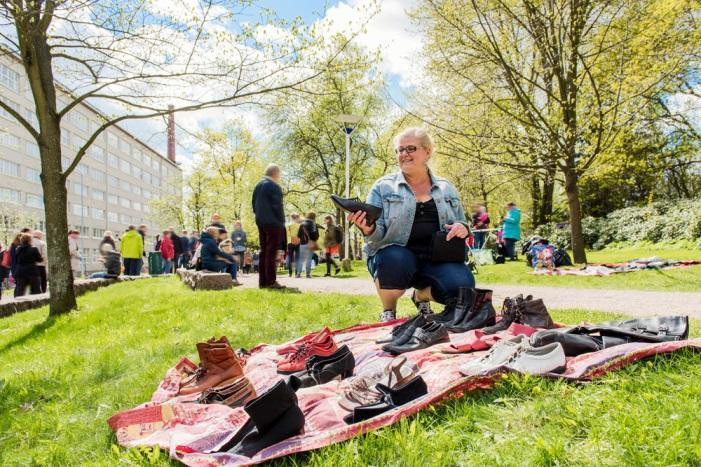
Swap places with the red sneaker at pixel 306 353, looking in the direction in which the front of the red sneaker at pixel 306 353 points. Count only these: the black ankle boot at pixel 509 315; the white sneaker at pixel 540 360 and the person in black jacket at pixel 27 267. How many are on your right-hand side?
1

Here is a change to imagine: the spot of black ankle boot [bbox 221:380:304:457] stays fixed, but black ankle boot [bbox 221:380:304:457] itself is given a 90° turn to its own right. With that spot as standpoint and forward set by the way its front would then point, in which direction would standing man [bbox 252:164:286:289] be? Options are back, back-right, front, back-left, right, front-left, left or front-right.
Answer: front-right

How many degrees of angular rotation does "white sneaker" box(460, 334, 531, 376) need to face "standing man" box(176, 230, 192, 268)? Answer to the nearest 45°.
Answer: approximately 90° to its right

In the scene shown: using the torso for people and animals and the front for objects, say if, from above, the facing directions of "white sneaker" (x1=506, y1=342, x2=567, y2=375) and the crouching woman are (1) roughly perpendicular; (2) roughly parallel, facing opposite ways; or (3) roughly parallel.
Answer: roughly perpendicular

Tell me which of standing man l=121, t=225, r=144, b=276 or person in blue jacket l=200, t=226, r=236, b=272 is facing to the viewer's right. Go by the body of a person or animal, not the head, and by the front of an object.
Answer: the person in blue jacket

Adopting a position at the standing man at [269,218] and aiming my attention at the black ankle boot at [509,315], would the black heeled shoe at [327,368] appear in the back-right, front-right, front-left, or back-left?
front-right

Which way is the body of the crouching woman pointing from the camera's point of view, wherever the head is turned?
toward the camera

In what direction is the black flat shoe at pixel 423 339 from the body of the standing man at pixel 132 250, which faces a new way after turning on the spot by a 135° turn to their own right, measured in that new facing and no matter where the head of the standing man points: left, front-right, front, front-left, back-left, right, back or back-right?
front-right

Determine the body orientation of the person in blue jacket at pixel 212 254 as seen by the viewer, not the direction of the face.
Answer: to the viewer's right

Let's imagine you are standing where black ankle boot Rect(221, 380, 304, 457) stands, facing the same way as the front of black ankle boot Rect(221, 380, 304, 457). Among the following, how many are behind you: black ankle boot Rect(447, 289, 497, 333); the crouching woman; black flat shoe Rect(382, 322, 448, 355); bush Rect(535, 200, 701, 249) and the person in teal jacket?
5

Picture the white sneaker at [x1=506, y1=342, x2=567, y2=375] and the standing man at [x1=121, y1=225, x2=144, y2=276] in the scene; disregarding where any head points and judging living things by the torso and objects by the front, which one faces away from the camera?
the standing man

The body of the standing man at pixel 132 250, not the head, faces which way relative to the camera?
away from the camera

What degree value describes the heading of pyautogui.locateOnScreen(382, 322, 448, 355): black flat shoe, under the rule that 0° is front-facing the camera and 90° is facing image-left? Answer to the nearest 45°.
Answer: approximately 45°

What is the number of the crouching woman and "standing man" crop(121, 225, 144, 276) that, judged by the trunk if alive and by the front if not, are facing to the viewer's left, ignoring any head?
0

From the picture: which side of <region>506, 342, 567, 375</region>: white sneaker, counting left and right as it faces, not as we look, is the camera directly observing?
left

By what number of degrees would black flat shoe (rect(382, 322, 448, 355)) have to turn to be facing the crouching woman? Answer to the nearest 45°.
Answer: approximately 135° to its right

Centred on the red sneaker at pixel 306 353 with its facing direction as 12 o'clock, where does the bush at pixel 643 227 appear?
The bush is roughly at 6 o'clock from the red sneaker.
